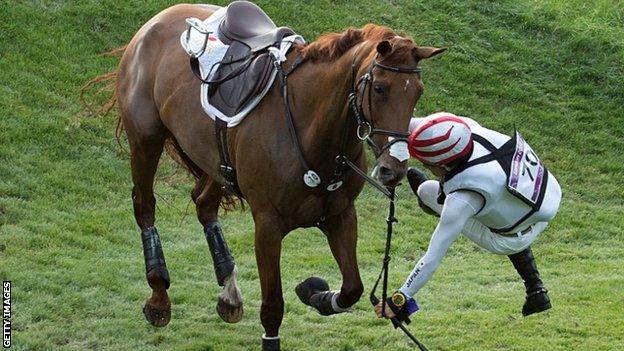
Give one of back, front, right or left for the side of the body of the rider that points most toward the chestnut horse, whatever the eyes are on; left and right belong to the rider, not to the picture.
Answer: front

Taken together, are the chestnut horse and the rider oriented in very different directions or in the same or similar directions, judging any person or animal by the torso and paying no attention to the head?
very different directions

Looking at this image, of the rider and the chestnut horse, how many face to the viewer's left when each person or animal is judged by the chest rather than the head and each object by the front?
1

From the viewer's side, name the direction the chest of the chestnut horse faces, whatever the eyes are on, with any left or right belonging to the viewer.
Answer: facing the viewer and to the right of the viewer

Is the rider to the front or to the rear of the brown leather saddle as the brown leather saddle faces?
to the front

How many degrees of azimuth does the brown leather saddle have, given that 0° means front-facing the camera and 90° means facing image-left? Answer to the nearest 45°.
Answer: approximately 315°

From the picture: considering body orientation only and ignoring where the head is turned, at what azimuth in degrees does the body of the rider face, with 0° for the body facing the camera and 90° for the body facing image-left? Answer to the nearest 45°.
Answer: approximately 90°

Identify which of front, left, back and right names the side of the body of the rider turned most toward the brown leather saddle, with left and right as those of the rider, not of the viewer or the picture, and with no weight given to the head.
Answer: front

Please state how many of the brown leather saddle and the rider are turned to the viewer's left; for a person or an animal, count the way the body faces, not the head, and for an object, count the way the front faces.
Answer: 1

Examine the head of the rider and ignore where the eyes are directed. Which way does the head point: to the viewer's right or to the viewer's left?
to the viewer's left

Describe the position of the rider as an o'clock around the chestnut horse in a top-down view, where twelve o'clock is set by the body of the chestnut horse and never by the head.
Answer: The rider is roughly at 11 o'clock from the chestnut horse.
